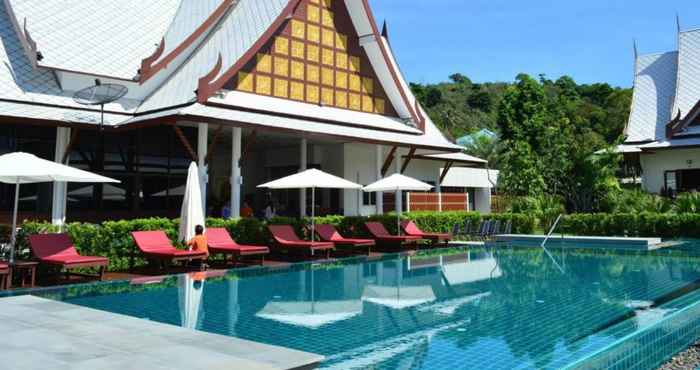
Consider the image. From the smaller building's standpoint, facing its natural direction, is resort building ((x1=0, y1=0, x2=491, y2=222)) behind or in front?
in front

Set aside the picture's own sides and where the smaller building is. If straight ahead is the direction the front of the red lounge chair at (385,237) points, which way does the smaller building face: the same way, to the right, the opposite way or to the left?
to the right

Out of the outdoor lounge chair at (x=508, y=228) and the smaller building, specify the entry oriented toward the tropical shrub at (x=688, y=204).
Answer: the smaller building

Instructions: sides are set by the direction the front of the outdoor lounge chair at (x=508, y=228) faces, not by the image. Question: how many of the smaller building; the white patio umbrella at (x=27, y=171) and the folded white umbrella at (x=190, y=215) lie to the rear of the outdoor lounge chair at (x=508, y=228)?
1

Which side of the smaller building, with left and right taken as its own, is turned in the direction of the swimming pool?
front

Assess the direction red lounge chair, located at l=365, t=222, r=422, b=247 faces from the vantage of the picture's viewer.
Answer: facing the viewer and to the right of the viewer

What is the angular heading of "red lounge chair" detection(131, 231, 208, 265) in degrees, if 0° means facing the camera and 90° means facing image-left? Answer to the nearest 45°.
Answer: approximately 315°

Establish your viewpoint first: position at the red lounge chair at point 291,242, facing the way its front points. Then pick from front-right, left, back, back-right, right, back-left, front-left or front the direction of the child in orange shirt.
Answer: right

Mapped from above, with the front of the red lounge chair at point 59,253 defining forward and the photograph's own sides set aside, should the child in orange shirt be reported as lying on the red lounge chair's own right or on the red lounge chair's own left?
on the red lounge chair's own left
